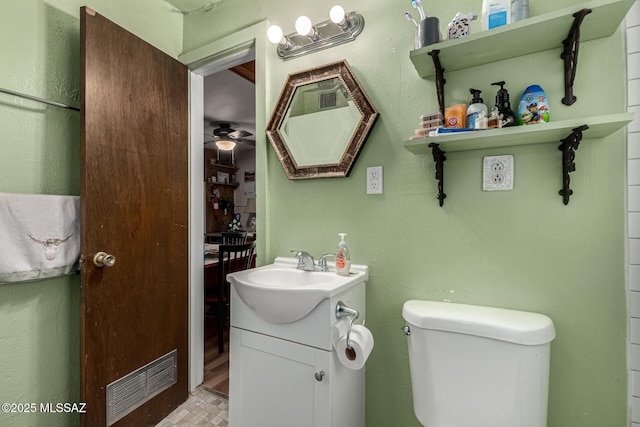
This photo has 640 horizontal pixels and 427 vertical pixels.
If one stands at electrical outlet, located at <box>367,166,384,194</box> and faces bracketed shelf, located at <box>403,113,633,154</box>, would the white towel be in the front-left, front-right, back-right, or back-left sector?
back-right

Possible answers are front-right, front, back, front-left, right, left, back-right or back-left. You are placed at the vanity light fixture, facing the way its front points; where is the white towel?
front-right

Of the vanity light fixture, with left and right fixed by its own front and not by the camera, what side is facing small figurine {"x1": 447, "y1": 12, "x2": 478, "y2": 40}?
left

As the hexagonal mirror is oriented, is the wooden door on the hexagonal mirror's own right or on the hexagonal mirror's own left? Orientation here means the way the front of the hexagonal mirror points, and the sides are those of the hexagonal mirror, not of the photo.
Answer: on the hexagonal mirror's own right
